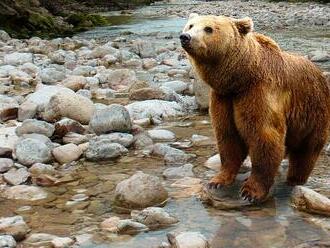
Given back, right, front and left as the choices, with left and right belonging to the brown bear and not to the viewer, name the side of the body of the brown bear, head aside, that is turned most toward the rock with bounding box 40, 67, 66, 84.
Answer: right

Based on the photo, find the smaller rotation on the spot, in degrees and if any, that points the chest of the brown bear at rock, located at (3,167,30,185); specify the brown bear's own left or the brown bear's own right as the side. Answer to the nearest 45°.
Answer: approximately 45° to the brown bear's own right

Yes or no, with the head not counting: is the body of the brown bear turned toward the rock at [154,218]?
yes

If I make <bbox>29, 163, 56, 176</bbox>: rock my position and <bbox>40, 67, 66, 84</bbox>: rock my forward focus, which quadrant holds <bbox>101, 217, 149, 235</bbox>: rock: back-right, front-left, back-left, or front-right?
back-right

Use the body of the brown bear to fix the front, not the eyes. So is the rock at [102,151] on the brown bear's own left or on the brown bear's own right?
on the brown bear's own right

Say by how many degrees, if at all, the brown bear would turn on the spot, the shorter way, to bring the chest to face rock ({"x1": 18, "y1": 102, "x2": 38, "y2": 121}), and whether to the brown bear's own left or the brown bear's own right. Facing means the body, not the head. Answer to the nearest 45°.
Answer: approximately 90° to the brown bear's own right

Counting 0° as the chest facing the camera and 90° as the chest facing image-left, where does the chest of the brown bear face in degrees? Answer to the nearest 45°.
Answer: approximately 45°

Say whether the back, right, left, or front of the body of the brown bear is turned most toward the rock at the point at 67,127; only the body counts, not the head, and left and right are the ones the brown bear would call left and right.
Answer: right

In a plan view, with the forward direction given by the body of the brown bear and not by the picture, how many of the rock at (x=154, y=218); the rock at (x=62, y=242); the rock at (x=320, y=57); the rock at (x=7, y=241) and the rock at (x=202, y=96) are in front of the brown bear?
3

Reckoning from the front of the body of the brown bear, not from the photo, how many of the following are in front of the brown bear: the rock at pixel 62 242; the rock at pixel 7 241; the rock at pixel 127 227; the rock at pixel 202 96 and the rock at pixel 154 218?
4

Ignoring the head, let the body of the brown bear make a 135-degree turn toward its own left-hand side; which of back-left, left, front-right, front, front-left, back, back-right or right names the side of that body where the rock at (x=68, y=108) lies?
back-left

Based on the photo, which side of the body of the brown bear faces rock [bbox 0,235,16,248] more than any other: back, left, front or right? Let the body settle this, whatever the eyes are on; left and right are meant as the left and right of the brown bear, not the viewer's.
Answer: front

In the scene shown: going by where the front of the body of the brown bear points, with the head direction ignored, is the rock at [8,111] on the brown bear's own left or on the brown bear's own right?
on the brown bear's own right

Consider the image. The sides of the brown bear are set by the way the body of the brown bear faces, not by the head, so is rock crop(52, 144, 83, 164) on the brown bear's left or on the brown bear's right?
on the brown bear's right

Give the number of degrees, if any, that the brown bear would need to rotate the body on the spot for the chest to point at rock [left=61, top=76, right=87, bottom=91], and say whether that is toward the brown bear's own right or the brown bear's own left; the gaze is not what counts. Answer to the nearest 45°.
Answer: approximately 90° to the brown bear's own right
